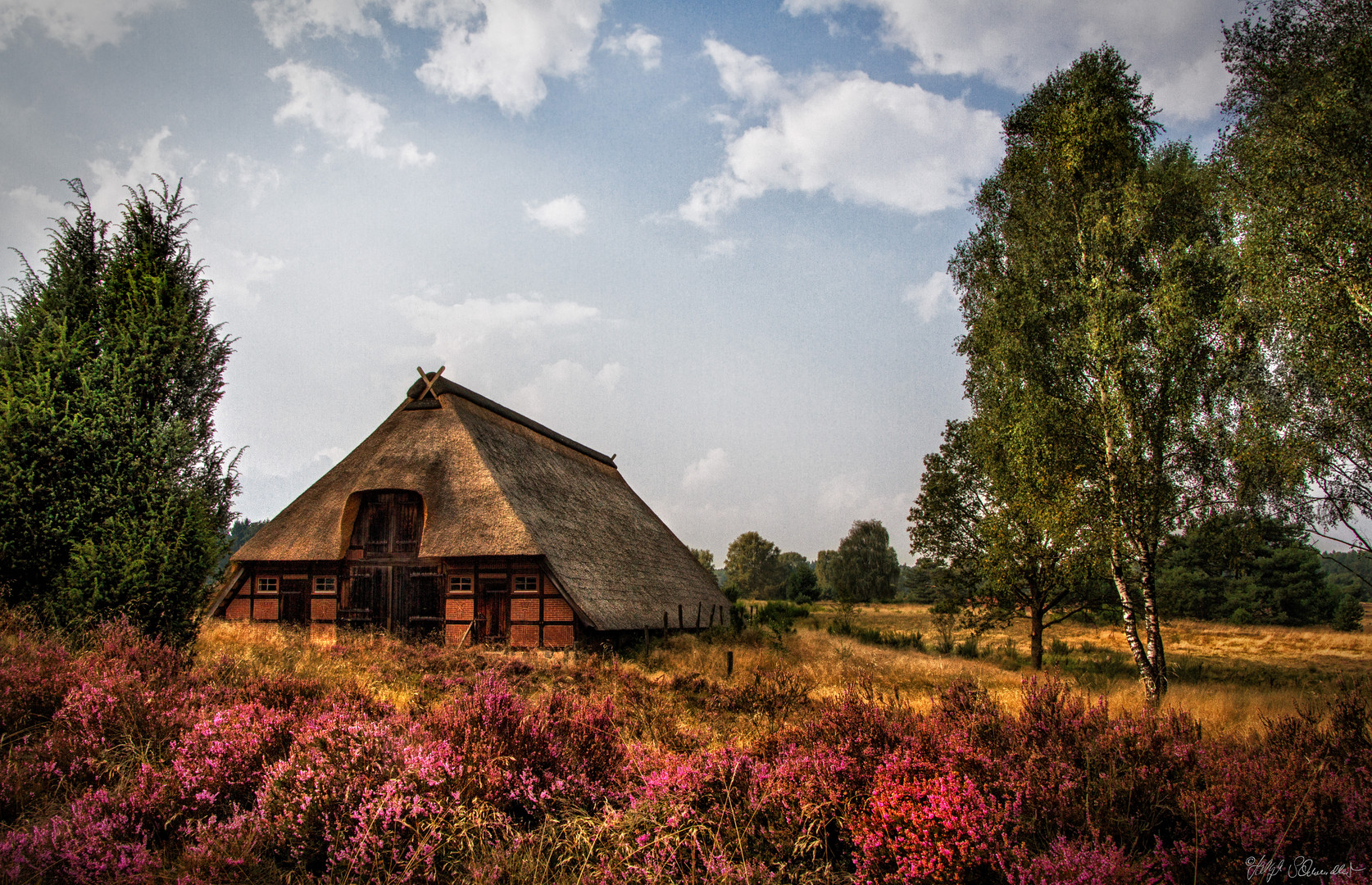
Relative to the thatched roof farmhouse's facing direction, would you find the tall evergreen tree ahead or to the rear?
ahead

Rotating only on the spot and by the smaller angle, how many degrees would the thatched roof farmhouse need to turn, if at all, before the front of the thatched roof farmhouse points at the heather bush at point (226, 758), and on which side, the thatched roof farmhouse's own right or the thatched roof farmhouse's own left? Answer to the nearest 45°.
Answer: approximately 45° to the thatched roof farmhouse's own left

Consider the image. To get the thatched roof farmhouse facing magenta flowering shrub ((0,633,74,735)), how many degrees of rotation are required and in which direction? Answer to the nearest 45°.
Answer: approximately 45° to its left

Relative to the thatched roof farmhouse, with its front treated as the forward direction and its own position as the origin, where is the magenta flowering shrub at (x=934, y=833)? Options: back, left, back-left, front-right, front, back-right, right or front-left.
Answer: front-left

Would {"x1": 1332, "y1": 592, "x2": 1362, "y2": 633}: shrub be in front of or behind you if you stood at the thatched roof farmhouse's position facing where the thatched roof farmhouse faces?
behind

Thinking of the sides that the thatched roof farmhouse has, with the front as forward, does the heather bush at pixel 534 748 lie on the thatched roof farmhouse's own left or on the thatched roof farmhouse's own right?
on the thatched roof farmhouse's own left

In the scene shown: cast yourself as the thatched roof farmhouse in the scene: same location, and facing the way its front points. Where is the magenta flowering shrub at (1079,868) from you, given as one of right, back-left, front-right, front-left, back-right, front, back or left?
front-left
